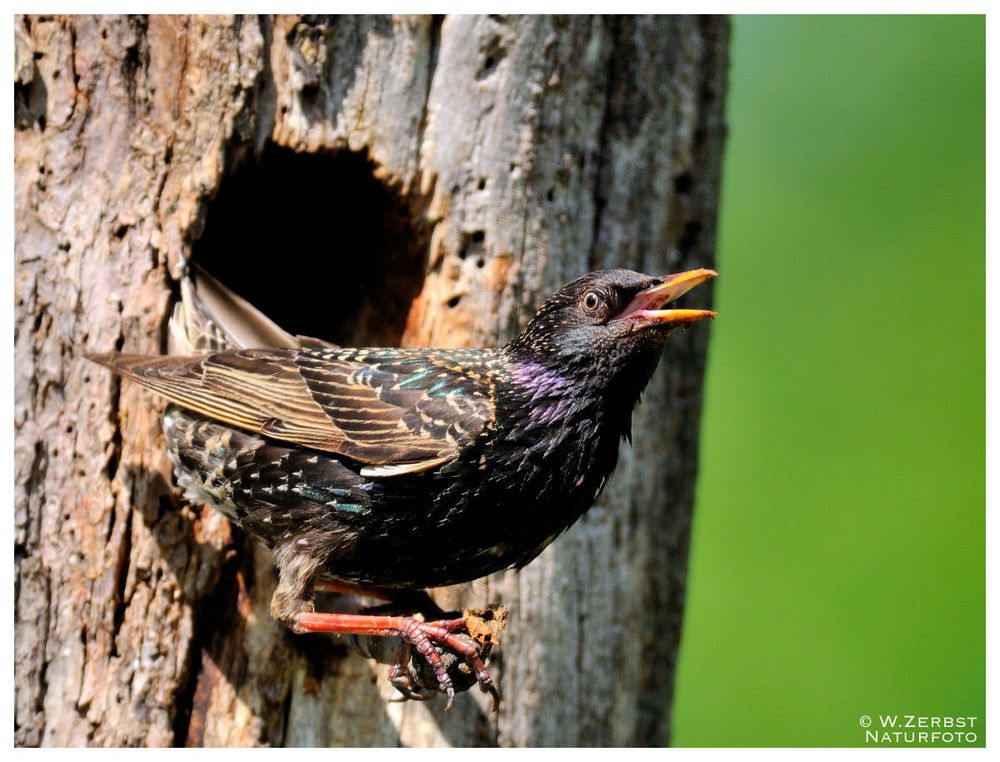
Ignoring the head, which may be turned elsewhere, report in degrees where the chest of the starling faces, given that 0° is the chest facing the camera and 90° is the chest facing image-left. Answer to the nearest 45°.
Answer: approximately 270°
